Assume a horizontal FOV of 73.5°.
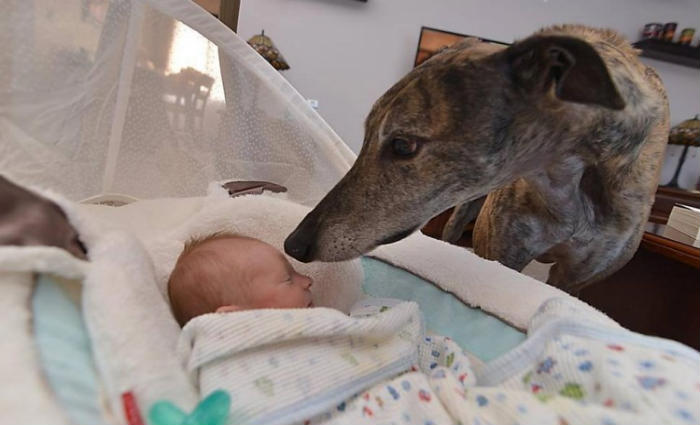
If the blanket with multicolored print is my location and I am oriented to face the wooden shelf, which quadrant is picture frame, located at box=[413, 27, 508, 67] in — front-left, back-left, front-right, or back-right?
front-left

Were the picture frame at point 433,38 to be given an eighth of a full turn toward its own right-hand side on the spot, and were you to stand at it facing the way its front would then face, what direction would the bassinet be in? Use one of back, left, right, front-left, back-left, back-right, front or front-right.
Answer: front-left

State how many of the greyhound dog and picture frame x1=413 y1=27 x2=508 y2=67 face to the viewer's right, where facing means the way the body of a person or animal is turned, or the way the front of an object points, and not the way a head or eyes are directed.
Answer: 0

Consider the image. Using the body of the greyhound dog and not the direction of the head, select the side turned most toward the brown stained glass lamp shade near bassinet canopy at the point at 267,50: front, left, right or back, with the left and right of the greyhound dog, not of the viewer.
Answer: right

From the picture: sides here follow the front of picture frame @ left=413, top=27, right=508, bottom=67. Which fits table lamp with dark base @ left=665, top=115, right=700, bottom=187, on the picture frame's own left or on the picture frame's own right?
on the picture frame's own left

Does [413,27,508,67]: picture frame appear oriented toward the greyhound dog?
yes

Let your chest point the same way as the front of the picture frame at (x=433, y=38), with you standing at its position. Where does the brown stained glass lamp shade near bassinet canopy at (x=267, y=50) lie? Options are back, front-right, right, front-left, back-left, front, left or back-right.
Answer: front-right

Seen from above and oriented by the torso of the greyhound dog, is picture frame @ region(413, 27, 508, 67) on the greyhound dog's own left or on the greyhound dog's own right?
on the greyhound dog's own right

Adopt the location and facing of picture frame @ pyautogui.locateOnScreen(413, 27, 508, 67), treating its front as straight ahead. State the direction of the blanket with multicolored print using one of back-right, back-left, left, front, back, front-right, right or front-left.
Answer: front

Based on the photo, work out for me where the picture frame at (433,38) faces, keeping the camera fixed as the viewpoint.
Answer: facing the viewer

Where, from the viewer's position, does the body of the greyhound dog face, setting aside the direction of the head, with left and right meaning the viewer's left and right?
facing the viewer and to the left of the viewer

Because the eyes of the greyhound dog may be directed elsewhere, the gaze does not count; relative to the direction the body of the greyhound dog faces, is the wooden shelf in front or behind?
behind
